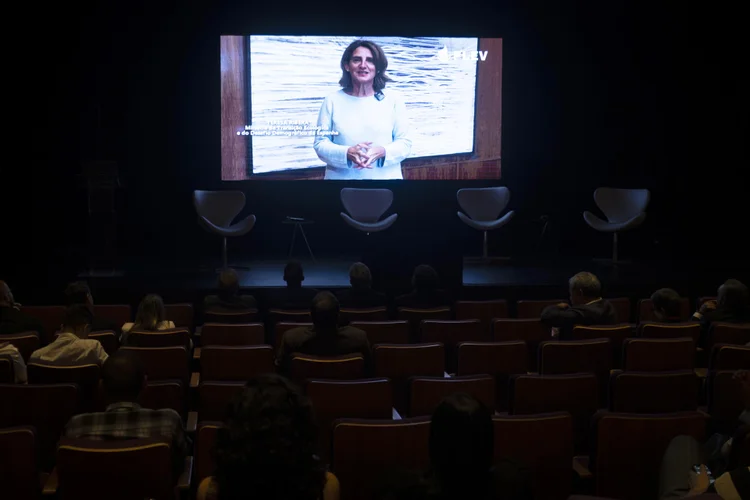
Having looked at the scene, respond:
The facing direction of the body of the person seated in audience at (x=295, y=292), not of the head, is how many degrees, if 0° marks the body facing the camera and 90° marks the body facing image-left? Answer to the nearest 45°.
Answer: approximately 180°

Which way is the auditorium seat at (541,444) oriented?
away from the camera

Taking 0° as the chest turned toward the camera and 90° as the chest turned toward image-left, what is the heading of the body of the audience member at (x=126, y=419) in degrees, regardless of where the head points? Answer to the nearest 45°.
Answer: approximately 180°

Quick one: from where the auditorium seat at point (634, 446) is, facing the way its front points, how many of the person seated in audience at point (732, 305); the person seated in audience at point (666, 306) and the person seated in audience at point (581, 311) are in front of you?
3

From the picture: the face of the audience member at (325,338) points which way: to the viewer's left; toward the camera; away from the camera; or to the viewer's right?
away from the camera

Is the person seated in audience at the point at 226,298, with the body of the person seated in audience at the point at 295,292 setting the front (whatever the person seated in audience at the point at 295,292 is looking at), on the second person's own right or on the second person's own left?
on the second person's own left

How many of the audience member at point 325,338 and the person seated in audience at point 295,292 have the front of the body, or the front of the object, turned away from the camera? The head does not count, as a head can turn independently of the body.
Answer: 2

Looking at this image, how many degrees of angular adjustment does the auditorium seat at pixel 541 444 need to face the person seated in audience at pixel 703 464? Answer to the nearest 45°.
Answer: approximately 90° to its right

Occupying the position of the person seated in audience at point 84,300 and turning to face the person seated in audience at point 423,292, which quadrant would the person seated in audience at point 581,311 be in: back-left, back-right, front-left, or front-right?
front-right

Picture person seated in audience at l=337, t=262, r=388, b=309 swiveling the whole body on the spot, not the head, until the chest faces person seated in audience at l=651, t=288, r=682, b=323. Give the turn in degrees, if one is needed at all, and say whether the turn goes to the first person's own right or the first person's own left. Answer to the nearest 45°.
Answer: approximately 135° to the first person's own right

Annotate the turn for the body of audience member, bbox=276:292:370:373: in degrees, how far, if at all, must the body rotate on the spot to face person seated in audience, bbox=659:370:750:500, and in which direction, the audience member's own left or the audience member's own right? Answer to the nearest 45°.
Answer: approximately 135° to the audience member's own right

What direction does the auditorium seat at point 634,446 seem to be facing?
away from the camera

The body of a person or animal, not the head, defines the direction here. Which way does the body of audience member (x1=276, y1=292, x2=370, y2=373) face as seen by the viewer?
away from the camera

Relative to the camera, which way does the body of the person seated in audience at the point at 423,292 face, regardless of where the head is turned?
away from the camera

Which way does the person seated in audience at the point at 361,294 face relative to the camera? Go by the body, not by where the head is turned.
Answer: away from the camera

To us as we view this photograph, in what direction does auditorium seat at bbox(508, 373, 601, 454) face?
facing away from the viewer
